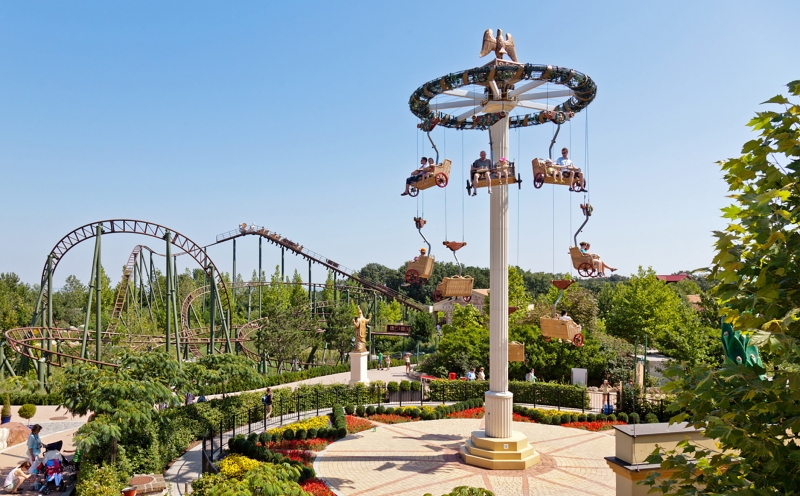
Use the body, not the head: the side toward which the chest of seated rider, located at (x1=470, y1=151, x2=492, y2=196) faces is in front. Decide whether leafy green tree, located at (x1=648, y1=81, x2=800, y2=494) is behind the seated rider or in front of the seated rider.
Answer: in front

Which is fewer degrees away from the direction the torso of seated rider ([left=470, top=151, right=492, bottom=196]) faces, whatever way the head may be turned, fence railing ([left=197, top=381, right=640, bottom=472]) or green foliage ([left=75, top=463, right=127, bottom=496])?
the green foliage

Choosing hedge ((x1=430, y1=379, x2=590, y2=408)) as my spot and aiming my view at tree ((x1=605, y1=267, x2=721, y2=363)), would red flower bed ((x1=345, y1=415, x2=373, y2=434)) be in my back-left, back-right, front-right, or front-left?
back-left

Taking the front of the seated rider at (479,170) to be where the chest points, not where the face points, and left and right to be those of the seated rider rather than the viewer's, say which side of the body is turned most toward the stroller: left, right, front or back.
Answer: right

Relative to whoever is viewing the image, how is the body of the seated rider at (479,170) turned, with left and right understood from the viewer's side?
facing the viewer

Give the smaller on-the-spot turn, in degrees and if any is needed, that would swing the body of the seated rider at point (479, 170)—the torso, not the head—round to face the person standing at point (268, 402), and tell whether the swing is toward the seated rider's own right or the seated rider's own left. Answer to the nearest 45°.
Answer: approximately 135° to the seated rider's own right

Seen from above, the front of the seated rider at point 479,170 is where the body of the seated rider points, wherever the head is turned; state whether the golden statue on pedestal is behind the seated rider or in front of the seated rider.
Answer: behind

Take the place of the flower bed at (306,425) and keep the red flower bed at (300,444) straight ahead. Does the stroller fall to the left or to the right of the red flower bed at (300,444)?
right

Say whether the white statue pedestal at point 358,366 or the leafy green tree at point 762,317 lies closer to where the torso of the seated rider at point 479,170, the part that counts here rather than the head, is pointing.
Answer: the leafy green tree

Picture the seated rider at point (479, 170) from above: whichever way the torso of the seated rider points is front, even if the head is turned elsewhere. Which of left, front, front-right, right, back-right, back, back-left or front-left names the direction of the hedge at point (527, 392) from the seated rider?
back

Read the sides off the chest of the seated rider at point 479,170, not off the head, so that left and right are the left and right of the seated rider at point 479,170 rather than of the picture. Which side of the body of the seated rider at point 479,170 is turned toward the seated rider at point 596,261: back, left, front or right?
left

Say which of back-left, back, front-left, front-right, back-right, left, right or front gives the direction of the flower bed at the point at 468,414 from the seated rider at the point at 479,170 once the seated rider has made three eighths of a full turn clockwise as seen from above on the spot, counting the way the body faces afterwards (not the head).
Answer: front-right
